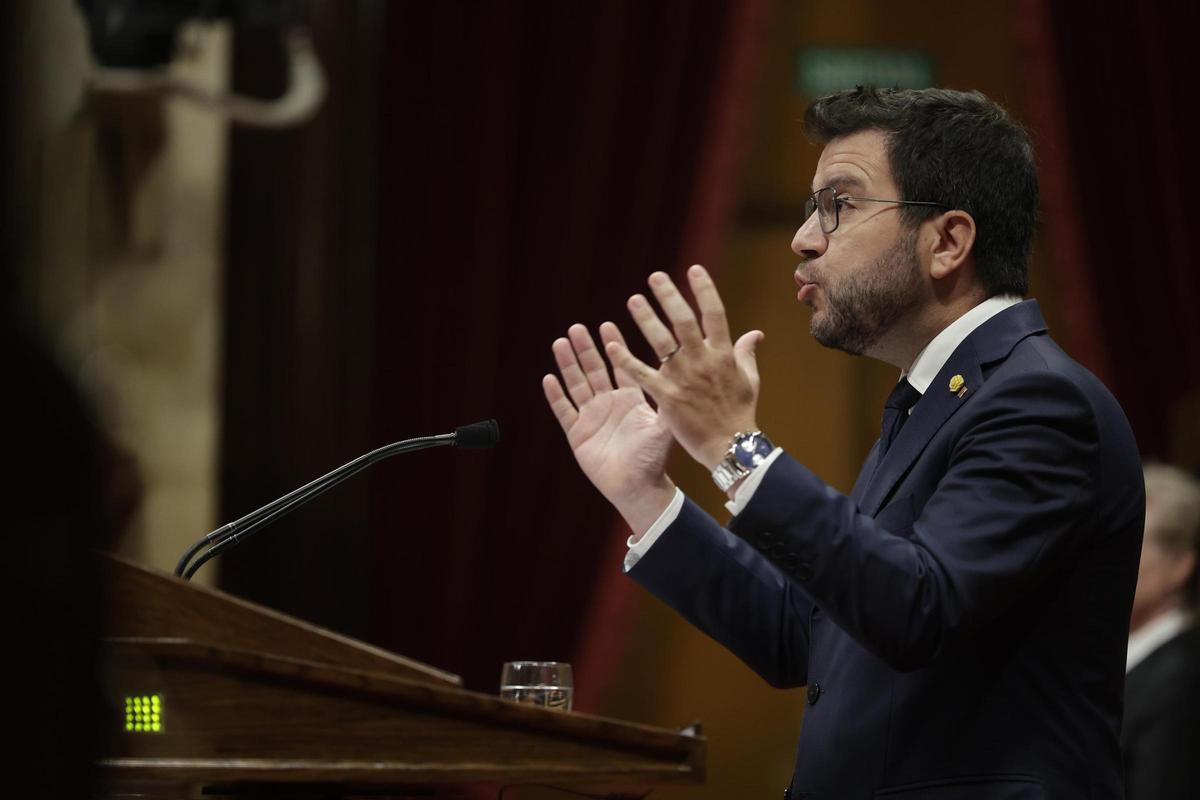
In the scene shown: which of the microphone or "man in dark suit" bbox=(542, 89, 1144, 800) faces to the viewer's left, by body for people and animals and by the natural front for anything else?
the man in dark suit

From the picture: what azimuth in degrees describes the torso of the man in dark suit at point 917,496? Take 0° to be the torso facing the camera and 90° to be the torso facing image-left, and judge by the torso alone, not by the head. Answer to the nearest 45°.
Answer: approximately 90°

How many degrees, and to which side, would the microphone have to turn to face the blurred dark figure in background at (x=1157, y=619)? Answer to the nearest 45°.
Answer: approximately 45° to its left

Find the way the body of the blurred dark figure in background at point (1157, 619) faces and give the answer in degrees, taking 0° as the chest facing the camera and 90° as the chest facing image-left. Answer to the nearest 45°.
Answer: approximately 90°

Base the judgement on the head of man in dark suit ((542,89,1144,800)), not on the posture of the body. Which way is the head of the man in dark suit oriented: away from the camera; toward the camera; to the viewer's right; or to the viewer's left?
to the viewer's left

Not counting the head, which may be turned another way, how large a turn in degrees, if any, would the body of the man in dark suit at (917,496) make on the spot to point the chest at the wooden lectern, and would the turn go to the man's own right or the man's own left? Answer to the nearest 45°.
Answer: approximately 45° to the man's own left

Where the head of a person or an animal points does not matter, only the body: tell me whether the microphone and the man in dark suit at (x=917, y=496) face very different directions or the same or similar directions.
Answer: very different directions

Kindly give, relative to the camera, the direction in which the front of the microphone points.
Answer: facing to the right of the viewer

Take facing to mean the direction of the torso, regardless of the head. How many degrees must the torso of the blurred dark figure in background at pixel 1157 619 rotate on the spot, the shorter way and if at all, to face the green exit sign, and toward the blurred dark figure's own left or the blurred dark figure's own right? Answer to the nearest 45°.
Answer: approximately 45° to the blurred dark figure's own right
